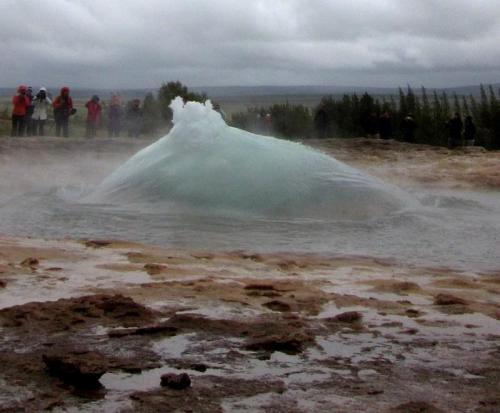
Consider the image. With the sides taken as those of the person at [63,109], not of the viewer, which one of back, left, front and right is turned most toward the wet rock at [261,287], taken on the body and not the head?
front

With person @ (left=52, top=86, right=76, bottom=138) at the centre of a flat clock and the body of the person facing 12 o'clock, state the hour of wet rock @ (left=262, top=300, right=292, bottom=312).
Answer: The wet rock is roughly at 12 o'clock from the person.

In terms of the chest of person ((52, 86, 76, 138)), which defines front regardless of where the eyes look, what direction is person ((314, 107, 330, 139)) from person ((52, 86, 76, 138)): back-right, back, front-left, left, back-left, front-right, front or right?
back-left

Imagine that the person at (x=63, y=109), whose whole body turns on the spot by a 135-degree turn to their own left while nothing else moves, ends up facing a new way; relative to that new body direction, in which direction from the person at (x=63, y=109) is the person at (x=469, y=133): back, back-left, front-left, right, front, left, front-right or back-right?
front-right

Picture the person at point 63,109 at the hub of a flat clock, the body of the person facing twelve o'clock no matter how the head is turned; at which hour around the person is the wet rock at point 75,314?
The wet rock is roughly at 12 o'clock from the person.

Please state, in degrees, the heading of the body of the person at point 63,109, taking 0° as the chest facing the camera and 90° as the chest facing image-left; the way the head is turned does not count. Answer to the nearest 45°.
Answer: approximately 0°

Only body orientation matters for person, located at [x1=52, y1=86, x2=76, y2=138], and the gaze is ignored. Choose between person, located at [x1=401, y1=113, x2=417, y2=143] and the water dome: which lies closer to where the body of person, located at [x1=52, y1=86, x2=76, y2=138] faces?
the water dome

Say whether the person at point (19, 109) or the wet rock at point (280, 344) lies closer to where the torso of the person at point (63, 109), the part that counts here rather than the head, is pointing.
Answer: the wet rock

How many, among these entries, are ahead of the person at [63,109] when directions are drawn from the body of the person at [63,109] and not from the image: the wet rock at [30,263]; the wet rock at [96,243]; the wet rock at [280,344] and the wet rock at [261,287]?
4

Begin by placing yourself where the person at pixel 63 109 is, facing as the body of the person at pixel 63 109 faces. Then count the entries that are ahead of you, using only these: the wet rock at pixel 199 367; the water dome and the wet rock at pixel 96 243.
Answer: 3

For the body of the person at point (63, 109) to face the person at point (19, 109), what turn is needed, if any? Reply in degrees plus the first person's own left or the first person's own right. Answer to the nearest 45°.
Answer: approximately 45° to the first person's own right

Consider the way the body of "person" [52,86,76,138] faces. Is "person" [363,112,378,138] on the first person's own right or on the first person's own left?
on the first person's own left

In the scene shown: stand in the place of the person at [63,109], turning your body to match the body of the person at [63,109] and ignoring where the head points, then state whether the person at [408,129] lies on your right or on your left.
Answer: on your left

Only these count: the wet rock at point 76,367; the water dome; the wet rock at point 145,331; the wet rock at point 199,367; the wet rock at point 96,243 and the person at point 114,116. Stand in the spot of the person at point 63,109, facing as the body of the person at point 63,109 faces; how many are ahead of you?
5

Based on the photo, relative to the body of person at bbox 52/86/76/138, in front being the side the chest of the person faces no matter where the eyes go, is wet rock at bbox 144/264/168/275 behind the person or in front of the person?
in front

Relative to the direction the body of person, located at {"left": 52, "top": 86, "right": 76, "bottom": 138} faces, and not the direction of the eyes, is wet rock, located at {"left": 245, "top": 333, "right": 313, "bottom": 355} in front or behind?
in front

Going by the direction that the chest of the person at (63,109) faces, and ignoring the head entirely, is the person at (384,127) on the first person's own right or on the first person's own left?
on the first person's own left

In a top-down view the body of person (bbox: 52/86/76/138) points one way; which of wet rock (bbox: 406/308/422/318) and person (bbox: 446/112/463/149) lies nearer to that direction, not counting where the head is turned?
the wet rock

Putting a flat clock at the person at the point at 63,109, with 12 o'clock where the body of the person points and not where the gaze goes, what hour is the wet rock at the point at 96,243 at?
The wet rock is roughly at 12 o'clock from the person.
